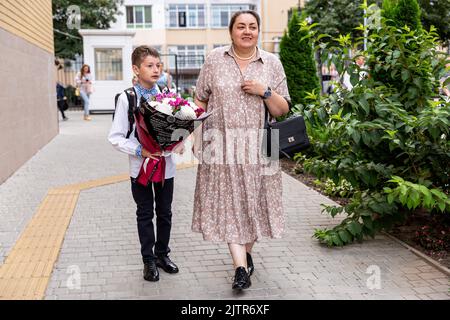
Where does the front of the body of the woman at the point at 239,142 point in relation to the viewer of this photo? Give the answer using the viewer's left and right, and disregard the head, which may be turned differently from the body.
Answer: facing the viewer

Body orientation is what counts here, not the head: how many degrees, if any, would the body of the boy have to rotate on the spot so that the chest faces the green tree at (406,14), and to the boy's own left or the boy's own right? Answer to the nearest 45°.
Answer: approximately 90° to the boy's own left

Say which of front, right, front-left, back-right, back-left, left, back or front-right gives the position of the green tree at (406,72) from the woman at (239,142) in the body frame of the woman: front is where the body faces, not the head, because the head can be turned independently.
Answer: back-left

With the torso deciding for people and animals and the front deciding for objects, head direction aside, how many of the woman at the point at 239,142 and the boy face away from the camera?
0

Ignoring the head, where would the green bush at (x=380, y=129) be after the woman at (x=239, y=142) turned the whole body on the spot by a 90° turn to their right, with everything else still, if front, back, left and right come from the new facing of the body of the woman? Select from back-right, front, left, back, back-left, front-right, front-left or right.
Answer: back-right

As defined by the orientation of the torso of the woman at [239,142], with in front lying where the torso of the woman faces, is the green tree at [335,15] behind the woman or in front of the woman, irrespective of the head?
behind

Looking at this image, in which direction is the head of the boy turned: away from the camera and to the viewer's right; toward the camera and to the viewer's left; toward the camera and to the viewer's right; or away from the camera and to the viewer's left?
toward the camera and to the viewer's right

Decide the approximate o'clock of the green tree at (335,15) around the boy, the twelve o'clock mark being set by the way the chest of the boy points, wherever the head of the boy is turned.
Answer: The green tree is roughly at 8 o'clock from the boy.

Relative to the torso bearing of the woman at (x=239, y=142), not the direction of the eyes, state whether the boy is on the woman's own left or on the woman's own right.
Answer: on the woman's own right

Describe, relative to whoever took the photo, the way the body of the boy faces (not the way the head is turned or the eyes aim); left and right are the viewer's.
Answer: facing the viewer and to the right of the viewer
